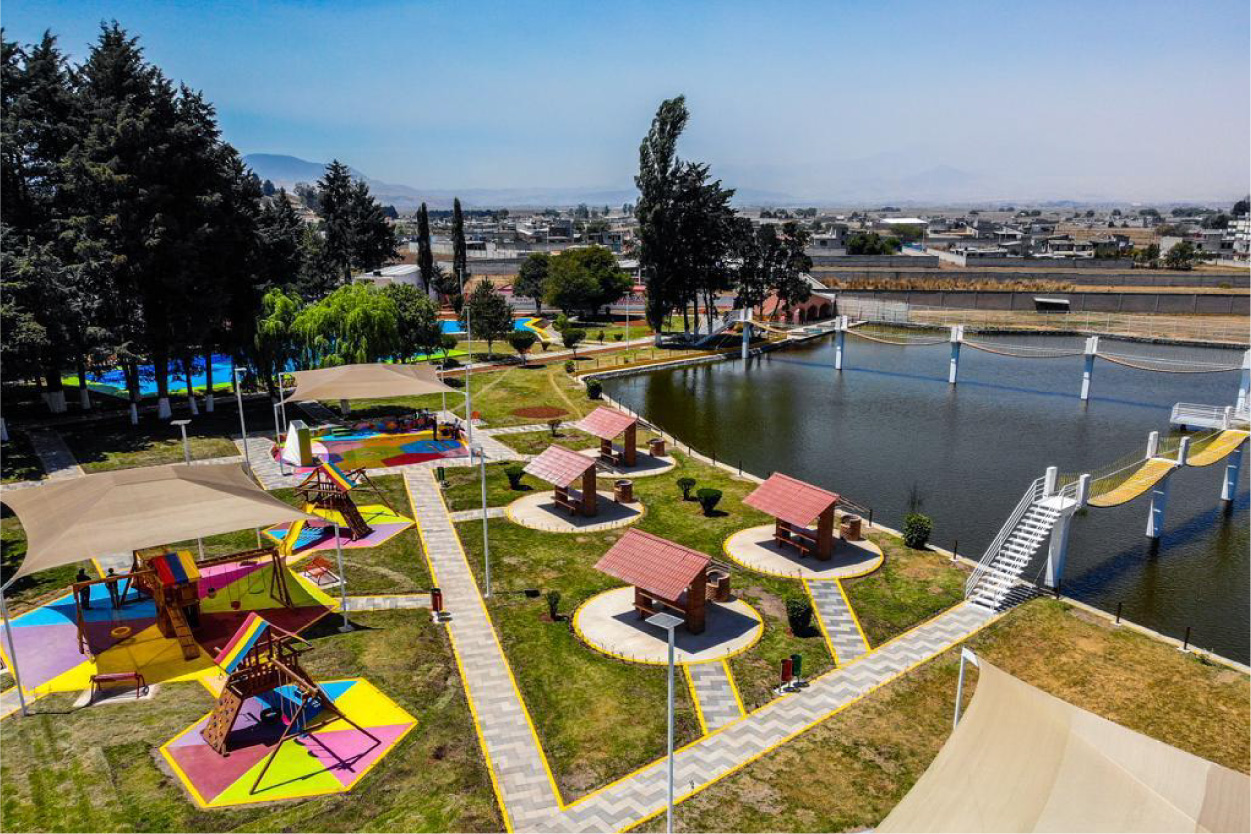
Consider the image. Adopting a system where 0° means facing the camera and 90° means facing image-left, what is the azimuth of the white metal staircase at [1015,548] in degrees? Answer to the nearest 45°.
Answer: approximately 45°

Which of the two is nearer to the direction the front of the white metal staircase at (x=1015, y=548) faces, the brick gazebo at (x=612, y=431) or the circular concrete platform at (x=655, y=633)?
the circular concrete platform

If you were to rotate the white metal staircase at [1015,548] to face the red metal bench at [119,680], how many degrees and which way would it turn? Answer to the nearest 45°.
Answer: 0° — it already faces it

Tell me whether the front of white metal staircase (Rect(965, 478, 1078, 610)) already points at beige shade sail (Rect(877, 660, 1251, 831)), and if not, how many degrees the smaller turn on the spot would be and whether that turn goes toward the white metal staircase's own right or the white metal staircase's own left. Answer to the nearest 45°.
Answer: approximately 45° to the white metal staircase's own left

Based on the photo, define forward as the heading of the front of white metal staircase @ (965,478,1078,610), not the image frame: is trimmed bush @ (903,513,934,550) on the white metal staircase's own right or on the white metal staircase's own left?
on the white metal staircase's own right

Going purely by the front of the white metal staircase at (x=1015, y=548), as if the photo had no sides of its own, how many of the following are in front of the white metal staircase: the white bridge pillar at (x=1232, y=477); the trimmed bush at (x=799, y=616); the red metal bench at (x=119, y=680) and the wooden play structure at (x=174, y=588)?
3

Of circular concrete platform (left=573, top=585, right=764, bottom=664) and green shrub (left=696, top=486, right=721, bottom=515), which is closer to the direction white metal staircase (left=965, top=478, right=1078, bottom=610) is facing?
the circular concrete platform
